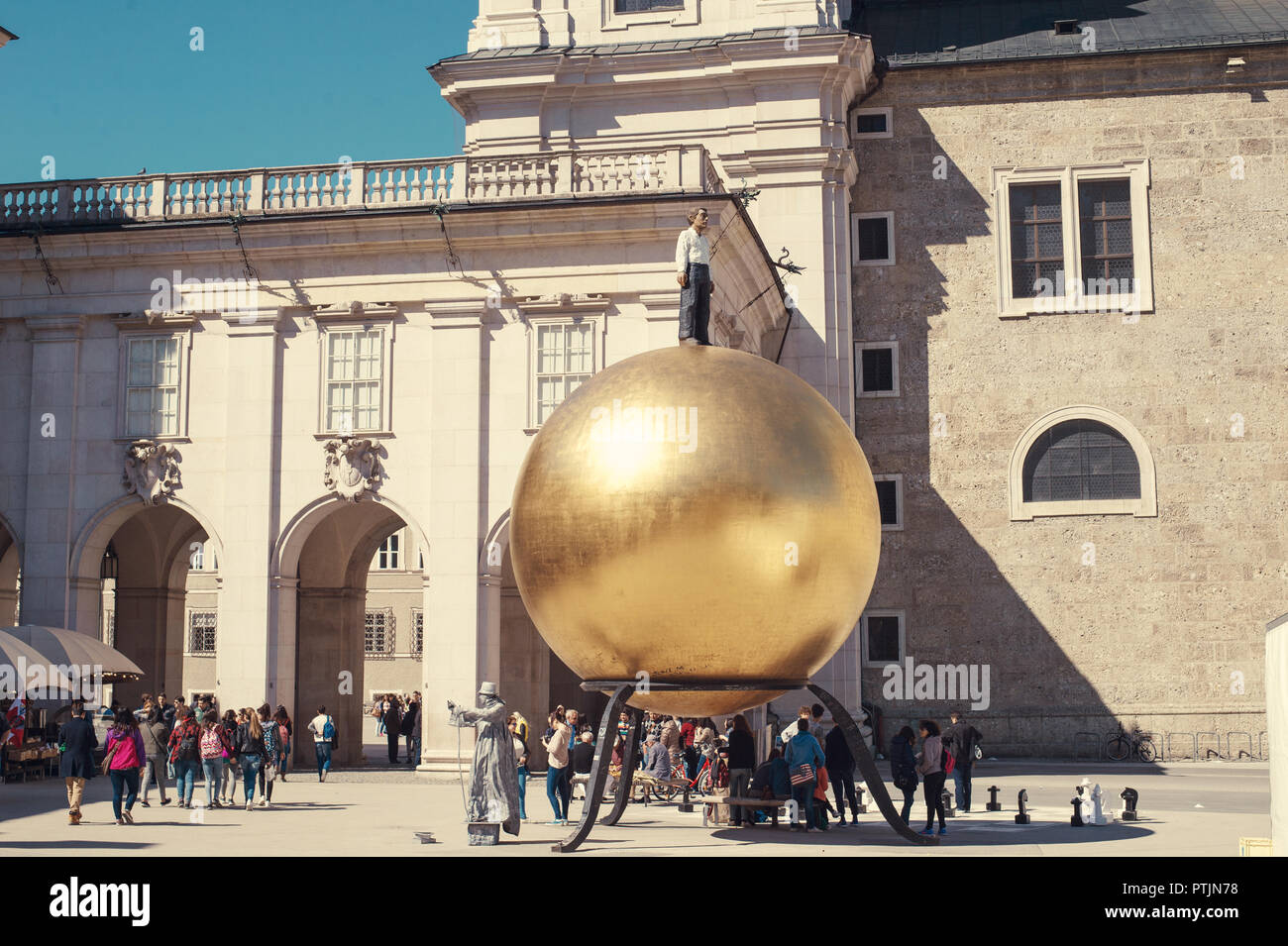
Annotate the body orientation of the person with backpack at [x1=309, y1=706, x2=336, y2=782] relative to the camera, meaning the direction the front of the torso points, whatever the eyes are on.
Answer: away from the camera

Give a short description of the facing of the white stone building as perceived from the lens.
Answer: facing the viewer

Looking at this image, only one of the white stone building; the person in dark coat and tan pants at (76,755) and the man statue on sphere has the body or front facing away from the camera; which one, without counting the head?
the person in dark coat and tan pants

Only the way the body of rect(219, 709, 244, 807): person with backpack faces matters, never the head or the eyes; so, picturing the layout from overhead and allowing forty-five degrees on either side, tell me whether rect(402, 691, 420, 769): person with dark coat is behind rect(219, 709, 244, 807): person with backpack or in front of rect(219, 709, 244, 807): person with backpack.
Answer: in front

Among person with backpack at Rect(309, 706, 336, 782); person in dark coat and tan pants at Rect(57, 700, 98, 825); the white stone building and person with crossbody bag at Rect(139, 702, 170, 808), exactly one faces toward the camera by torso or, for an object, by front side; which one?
the white stone building

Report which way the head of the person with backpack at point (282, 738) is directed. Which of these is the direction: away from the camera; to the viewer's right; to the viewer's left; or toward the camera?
away from the camera

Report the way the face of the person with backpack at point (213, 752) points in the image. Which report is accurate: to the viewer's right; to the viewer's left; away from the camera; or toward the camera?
away from the camera

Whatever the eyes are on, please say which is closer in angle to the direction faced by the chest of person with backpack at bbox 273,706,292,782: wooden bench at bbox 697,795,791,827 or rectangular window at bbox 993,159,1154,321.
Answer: the rectangular window
